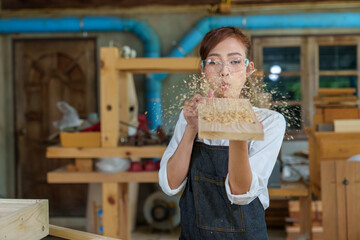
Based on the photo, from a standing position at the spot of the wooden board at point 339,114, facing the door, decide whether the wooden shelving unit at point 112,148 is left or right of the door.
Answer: left

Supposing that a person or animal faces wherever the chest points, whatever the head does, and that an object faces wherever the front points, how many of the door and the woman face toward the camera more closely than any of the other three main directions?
2

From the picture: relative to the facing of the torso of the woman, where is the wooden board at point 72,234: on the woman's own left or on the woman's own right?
on the woman's own right

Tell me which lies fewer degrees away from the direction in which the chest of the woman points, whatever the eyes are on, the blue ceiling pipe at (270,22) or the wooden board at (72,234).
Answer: the wooden board

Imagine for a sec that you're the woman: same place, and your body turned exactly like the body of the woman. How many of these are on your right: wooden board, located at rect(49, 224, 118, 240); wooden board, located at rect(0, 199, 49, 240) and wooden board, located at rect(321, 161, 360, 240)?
2

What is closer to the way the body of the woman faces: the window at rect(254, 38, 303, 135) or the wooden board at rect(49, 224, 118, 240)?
the wooden board

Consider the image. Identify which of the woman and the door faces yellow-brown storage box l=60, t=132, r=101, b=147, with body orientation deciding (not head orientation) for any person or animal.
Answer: the door

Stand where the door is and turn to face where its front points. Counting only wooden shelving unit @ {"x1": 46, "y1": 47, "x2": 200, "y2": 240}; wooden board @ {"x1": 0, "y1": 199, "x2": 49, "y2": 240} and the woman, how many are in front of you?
3

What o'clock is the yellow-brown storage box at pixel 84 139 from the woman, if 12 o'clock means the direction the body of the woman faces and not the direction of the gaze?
The yellow-brown storage box is roughly at 5 o'clock from the woman.

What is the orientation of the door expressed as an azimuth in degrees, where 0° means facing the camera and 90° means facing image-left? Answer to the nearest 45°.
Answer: approximately 0°

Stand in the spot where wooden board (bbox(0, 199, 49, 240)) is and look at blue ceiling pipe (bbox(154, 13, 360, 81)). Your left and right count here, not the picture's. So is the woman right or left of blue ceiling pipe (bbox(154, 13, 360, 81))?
right

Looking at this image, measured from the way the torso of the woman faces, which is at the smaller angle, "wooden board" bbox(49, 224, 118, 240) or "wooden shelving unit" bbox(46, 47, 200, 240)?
the wooden board
